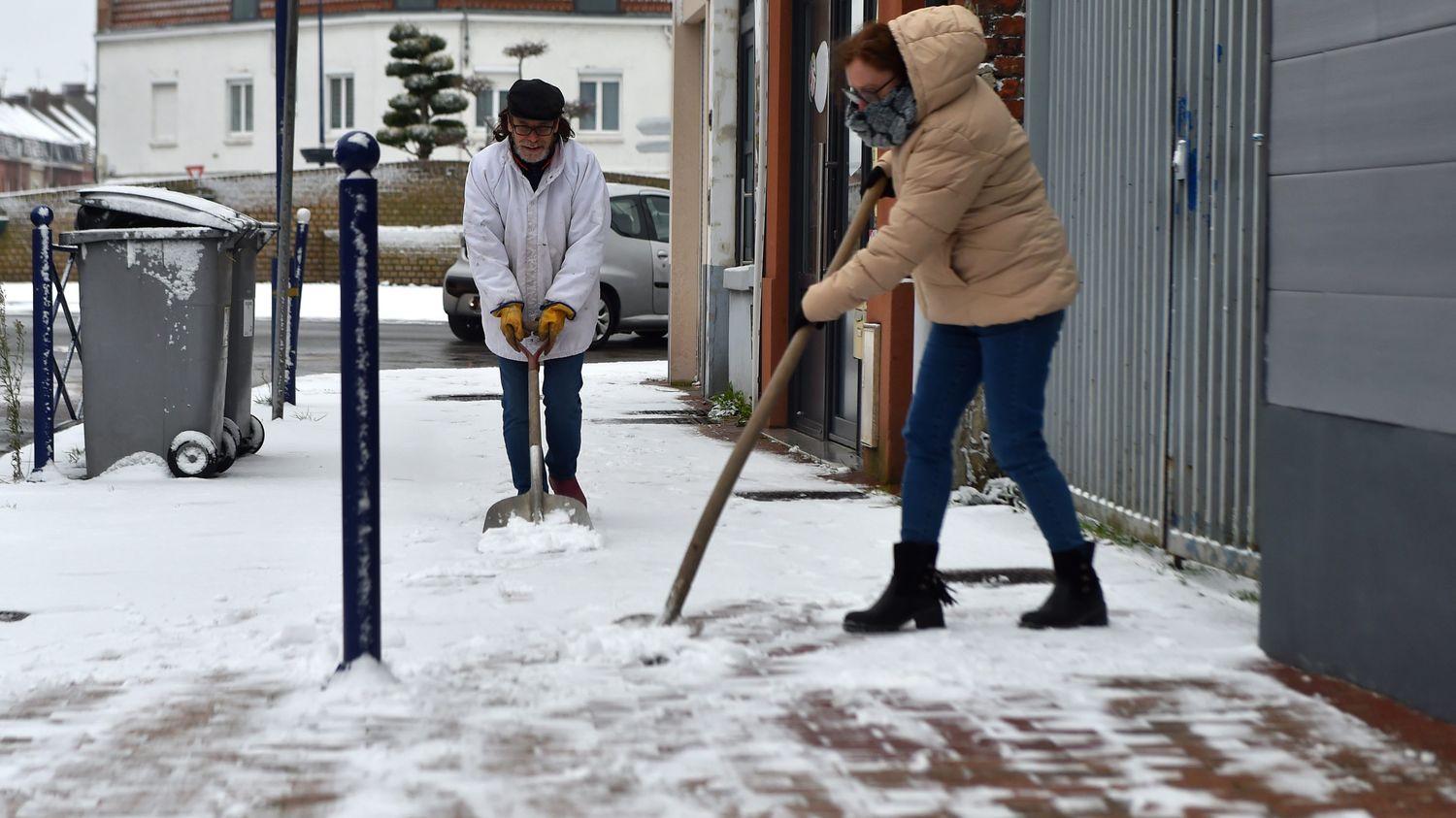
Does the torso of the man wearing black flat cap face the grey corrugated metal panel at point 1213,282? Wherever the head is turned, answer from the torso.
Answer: no

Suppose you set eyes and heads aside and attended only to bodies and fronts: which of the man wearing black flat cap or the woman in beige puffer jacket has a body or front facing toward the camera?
the man wearing black flat cap

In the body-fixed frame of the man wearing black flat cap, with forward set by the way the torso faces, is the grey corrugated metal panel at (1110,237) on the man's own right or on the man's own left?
on the man's own left

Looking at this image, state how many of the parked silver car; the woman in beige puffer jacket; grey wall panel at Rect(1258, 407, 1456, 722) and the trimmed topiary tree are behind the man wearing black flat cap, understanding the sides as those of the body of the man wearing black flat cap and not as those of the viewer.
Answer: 2

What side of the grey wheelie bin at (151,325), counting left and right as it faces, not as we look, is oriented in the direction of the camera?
left

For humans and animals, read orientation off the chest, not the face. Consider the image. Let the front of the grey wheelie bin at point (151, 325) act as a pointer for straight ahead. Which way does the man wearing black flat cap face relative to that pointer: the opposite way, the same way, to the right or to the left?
to the left

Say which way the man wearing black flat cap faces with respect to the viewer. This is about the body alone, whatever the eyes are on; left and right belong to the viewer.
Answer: facing the viewer

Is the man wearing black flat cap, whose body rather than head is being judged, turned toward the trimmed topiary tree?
no

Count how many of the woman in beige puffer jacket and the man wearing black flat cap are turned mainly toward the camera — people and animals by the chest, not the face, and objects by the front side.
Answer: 1

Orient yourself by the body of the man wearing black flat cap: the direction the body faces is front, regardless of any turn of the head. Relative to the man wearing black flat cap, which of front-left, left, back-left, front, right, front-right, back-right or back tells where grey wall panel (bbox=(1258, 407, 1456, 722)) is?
front-left

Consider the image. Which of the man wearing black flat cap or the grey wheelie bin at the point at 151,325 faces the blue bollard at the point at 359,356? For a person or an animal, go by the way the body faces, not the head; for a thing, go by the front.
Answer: the man wearing black flat cap

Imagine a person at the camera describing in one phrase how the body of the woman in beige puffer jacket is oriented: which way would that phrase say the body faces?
to the viewer's left

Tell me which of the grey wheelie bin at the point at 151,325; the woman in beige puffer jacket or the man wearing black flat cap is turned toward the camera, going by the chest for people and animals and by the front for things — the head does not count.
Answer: the man wearing black flat cap

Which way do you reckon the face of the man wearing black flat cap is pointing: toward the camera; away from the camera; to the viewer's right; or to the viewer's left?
toward the camera

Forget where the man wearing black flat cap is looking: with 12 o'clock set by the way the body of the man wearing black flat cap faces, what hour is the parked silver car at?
The parked silver car is roughly at 6 o'clock from the man wearing black flat cap.

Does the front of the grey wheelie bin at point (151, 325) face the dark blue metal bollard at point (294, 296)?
no
